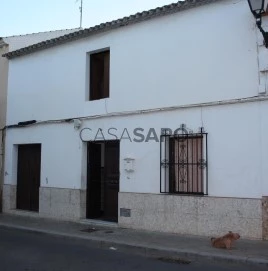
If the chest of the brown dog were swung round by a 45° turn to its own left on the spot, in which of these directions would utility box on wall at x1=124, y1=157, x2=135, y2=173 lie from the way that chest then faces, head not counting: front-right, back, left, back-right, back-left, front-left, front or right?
left

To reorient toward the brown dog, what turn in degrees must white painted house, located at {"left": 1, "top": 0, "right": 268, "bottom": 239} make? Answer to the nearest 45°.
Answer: approximately 90° to its left

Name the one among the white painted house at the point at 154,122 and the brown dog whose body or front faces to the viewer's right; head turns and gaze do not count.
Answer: the brown dog

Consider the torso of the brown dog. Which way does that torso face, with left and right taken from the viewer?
facing to the right of the viewer

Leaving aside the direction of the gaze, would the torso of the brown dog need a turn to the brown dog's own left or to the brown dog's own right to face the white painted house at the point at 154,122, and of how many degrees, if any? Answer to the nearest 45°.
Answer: approximately 135° to the brown dog's own left

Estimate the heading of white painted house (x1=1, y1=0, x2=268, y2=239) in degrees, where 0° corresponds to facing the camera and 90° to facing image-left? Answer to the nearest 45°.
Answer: approximately 45°

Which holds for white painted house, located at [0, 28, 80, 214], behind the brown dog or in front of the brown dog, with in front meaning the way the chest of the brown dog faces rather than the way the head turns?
behind

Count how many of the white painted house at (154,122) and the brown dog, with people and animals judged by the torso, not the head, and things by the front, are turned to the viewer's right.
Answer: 1

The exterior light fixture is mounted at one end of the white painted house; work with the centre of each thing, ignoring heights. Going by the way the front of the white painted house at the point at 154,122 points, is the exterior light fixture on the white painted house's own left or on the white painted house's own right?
on the white painted house's own left
